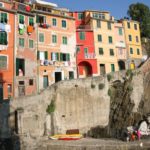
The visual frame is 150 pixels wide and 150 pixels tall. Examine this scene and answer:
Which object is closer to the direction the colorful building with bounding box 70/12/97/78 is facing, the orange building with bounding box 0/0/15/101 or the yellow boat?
the yellow boat

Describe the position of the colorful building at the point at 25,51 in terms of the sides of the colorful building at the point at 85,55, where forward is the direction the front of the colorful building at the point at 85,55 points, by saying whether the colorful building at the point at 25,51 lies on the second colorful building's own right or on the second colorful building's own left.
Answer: on the second colorful building's own right

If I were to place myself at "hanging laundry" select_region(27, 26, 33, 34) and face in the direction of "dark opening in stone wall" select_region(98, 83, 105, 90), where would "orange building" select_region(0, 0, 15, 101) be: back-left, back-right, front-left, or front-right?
back-right

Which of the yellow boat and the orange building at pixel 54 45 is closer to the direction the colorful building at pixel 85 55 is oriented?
the yellow boat

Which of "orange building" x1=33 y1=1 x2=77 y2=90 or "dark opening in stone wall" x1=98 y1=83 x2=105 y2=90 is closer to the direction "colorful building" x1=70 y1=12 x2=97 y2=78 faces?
the dark opening in stone wall

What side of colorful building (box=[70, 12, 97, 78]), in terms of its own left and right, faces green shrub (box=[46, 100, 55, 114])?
front

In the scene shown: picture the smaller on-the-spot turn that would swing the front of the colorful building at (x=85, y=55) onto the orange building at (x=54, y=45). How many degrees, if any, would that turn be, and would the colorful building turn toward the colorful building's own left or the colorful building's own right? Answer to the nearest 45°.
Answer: approximately 45° to the colorful building's own right

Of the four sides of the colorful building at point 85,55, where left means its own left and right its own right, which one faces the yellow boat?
front

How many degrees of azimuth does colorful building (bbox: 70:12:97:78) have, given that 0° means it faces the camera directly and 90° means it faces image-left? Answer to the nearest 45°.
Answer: approximately 0°

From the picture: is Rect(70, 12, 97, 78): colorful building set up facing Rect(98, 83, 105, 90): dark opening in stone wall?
yes

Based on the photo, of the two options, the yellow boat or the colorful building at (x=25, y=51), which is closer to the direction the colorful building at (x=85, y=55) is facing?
the yellow boat

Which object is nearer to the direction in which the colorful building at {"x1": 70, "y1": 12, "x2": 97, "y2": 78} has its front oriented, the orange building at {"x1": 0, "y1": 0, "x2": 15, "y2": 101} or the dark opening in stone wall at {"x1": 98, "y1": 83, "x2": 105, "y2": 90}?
the dark opening in stone wall

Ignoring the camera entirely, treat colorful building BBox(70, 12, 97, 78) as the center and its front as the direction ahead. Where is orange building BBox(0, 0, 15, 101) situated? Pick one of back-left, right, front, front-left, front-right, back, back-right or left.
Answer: front-right
